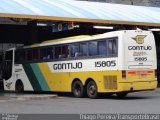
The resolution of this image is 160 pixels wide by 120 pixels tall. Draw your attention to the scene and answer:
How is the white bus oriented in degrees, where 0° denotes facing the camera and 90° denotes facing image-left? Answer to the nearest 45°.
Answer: approximately 135°
